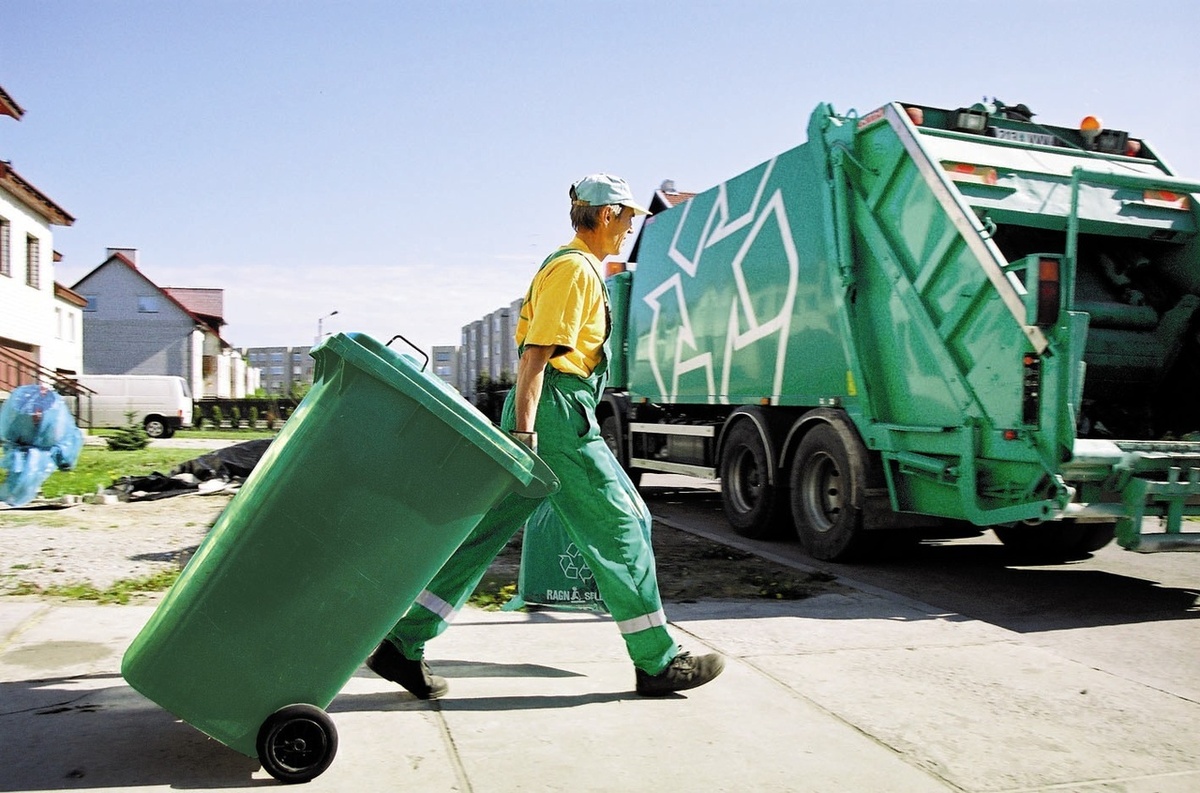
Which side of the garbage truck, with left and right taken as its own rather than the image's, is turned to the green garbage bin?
left

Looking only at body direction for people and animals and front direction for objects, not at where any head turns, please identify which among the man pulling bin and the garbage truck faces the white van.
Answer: the garbage truck

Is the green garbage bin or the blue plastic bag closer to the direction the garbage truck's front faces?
the blue plastic bag

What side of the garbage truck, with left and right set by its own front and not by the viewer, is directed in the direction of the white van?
front

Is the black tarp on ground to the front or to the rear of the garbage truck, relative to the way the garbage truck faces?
to the front

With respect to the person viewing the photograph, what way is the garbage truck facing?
facing away from the viewer and to the left of the viewer

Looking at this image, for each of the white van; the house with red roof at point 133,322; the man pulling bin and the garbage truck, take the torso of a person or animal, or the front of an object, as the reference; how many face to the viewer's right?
2

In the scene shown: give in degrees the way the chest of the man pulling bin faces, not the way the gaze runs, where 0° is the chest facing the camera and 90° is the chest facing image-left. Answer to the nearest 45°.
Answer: approximately 270°

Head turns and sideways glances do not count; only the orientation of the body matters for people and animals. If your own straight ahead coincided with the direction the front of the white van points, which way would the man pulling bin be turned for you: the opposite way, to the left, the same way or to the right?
the opposite way
